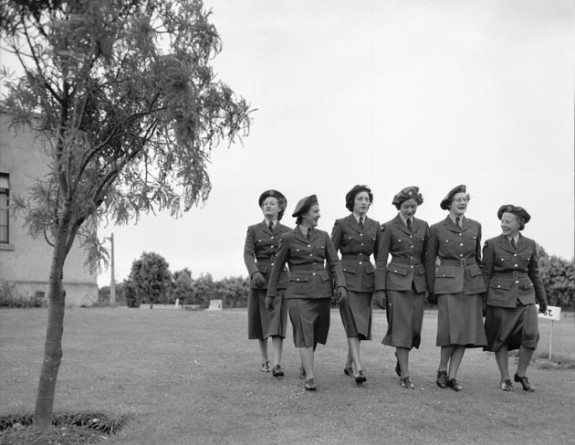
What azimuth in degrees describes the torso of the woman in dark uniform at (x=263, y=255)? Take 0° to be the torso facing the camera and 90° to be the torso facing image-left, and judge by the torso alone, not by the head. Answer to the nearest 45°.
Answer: approximately 0°

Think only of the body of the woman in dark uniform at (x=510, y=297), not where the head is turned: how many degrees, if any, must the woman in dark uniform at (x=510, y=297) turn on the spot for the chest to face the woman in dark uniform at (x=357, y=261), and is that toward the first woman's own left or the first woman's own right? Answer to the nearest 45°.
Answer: approximately 90° to the first woman's own right

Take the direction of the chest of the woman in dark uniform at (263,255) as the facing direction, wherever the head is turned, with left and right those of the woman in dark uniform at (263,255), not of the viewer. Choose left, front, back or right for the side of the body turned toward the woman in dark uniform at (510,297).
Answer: left

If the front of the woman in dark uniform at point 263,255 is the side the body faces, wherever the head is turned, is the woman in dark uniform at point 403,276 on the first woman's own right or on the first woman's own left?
on the first woman's own left

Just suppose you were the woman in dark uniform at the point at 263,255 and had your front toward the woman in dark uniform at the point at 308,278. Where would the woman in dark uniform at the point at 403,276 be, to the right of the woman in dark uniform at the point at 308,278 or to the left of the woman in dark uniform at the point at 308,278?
left

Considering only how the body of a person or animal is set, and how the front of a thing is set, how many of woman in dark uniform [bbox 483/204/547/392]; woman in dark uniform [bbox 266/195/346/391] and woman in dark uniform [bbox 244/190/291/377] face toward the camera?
3

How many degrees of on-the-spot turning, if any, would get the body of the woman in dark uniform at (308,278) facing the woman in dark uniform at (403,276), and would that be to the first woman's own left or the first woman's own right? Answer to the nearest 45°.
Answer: approximately 90° to the first woman's own left

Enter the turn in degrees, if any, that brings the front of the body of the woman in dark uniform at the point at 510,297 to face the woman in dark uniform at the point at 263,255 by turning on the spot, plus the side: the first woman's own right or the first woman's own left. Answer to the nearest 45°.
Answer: approximately 90° to the first woman's own right

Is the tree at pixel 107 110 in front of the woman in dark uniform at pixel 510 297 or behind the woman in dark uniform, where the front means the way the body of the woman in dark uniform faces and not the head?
in front

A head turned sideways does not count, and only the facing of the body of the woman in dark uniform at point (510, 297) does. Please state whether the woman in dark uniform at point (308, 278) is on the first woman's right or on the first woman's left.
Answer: on the first woman's right
